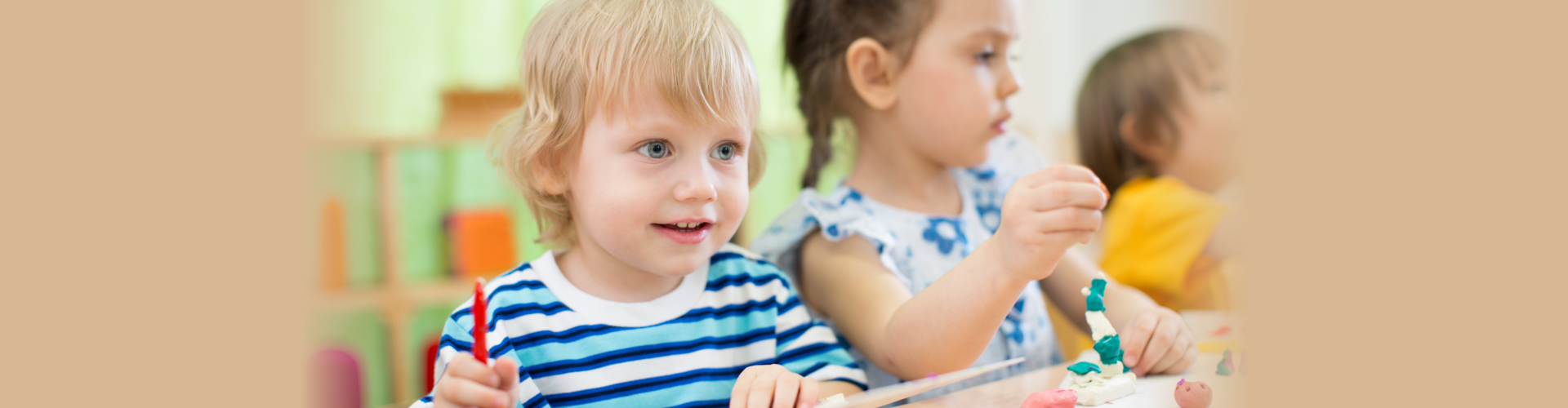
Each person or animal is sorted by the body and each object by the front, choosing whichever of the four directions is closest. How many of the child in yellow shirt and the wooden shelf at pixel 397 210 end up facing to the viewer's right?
1

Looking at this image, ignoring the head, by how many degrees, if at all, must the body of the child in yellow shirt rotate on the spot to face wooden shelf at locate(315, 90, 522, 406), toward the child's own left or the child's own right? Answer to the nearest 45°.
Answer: approximately 180°

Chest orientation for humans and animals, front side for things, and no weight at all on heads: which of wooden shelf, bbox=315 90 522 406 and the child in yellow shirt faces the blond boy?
the wooden shelf

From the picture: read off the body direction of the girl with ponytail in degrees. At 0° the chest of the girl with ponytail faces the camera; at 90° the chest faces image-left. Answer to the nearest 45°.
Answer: approximately 315°

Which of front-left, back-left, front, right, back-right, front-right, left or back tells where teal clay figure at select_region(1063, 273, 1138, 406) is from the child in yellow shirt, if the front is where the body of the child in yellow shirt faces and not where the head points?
right

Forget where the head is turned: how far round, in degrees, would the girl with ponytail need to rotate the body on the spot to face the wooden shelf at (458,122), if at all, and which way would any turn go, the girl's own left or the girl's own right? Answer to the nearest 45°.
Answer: approximately 180°

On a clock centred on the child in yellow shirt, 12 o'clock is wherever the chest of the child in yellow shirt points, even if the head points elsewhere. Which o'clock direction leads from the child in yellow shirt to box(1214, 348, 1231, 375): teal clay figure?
The teal clay figure is roughly at 3 o'clock from the child in yellow shirt.

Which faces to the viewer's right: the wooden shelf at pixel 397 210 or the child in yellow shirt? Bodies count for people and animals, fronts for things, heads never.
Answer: the child in yellow shirt

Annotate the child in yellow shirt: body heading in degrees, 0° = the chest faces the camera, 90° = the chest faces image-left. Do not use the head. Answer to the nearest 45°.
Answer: approximately 270°

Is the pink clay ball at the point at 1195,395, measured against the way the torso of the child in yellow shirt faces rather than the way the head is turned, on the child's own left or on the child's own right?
on the child's own right

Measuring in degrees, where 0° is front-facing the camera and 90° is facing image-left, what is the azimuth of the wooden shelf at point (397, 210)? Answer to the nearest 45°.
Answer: approximately 0°

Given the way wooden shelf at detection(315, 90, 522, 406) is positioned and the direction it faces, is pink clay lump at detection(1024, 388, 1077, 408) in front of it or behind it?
in front

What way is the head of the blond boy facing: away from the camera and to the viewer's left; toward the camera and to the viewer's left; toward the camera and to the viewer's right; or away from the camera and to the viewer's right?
toward the camera and to the viewer's right
